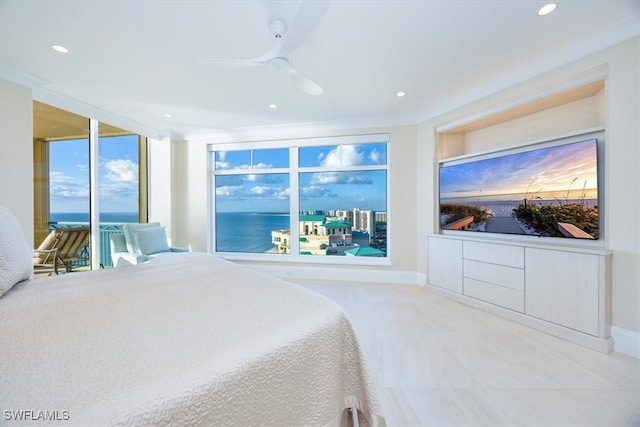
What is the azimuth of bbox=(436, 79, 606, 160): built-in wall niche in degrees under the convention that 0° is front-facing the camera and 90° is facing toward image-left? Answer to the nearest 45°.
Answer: approximately 45°

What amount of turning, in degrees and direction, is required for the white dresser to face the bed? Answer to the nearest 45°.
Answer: approximately 45° to its left

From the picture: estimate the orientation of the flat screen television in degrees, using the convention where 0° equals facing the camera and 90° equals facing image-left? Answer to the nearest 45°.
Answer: approximately 45°

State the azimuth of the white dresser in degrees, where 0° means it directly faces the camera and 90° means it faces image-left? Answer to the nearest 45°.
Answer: approximately 45°

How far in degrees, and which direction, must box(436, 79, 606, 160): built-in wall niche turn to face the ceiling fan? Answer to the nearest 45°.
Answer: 0° — it already faces it
